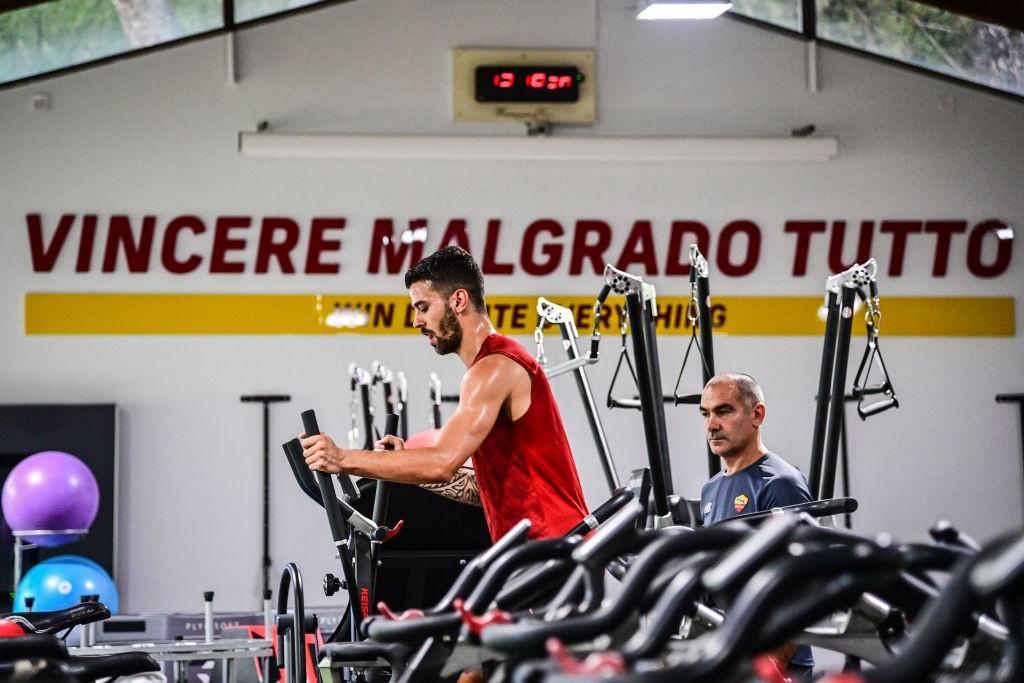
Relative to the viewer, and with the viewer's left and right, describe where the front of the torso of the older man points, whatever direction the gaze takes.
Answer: facing the viewer and to the left of the viewer

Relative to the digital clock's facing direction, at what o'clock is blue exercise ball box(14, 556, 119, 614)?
The blue exercise ball is roughly at 2 o'clock from the digital clock.

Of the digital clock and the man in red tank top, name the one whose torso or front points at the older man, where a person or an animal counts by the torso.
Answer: the digital clock

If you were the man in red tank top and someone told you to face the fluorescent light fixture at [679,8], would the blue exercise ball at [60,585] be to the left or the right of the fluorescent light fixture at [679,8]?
left

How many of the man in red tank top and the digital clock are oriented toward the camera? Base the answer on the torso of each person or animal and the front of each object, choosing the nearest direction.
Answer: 1

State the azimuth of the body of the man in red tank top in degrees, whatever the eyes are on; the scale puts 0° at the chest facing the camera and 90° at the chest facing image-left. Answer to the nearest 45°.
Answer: approximately 90°

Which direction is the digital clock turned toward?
toward the camera

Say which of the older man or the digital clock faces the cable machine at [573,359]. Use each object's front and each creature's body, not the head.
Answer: the digital clock

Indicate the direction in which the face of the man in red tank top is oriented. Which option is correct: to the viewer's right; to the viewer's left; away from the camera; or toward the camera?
to the viewer's left

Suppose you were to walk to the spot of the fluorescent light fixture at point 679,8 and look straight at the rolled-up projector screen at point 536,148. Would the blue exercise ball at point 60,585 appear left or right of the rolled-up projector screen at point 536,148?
left
